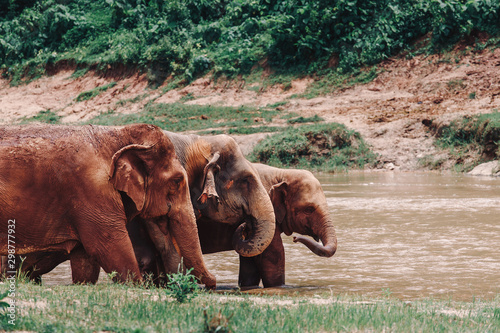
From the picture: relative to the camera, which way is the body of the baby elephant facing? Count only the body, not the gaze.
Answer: to the viewer's right

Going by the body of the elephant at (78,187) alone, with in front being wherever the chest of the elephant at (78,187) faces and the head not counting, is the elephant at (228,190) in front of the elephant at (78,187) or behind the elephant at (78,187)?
in front

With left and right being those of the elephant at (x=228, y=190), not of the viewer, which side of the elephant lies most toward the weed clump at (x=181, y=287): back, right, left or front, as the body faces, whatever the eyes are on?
right

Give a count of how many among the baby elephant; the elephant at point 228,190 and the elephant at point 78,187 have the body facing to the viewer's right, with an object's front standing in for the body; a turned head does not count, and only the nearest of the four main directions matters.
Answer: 3

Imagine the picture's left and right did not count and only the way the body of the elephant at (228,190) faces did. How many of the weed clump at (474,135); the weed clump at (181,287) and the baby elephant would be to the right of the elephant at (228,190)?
1

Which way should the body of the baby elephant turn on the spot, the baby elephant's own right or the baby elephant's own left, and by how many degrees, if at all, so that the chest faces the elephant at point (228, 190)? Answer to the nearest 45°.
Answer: approximately 135° to the baby elephant's own right

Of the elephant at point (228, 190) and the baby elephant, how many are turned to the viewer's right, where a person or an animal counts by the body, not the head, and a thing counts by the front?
2

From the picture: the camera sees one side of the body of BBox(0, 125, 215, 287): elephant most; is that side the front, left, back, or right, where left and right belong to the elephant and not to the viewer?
right

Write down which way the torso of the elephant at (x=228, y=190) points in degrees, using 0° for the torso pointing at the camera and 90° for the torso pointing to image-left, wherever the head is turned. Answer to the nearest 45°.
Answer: approximately 270°

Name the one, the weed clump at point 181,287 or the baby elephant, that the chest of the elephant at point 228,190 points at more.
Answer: the baby elephant

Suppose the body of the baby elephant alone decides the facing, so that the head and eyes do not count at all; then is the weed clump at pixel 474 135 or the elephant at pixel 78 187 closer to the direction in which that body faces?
the weed clump
